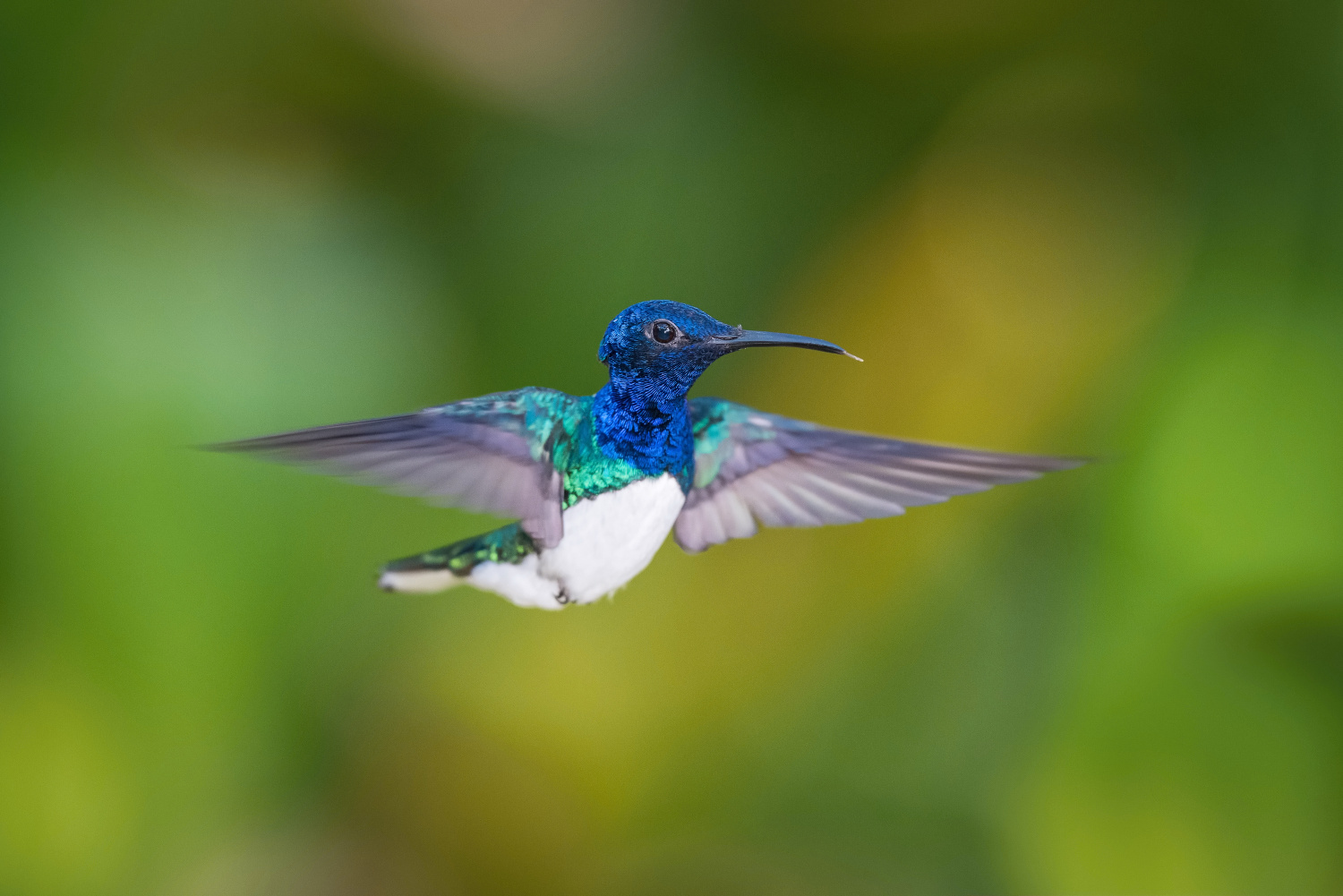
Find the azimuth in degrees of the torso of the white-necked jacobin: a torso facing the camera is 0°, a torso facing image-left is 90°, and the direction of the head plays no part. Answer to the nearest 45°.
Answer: approximately 315°
